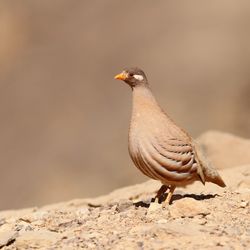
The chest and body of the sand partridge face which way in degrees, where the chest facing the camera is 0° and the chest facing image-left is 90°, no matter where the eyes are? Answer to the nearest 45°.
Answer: approximately 90°

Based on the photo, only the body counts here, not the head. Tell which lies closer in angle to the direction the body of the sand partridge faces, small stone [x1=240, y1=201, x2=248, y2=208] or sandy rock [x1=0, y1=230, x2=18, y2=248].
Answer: the sandy rock

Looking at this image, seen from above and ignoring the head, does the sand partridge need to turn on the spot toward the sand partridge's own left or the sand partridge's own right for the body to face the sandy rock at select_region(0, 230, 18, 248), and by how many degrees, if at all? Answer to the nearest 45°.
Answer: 0° — it already faces it

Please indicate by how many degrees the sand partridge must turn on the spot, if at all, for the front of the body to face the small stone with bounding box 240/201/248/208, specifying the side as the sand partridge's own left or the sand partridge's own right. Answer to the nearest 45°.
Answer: approximately 180°
